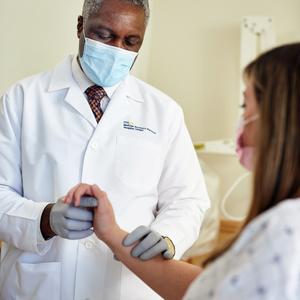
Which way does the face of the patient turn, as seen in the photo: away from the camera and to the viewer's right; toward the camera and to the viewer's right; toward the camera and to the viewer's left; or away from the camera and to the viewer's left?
away from the camera and to the viewer's left

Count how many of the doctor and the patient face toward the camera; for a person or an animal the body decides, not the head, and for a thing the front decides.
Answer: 1

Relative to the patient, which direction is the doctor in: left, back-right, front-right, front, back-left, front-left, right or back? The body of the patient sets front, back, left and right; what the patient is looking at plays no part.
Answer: front

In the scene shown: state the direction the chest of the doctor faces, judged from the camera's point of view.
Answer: toward the camera

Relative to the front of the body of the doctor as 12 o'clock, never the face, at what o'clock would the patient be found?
The patient is roughly at 11 o'clock from the doctor.

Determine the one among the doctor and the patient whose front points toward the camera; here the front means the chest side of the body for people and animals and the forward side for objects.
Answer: the doctor

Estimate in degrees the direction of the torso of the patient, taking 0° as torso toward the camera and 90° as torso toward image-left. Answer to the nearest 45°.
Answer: approximately 135°
